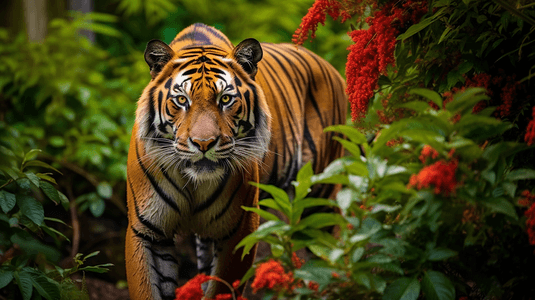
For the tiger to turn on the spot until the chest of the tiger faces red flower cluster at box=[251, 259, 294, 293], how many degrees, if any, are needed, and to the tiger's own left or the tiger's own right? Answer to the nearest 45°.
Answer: approximately 45° to the tiger's own left

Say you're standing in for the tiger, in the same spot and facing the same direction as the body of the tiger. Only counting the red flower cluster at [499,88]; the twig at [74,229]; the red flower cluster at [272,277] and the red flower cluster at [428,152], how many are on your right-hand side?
1

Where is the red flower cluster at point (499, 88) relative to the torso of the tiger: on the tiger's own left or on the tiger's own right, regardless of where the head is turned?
on the tiger's own left

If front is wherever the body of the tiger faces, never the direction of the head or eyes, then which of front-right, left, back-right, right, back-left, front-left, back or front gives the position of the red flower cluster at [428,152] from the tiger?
left

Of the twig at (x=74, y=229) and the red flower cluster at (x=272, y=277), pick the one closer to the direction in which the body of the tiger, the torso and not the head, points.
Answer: the red flower cluster

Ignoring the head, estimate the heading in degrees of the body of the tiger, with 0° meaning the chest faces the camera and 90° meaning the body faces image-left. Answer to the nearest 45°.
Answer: approximately 45°

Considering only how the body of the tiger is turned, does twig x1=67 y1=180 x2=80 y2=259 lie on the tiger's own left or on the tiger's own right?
on the tiger's own right
